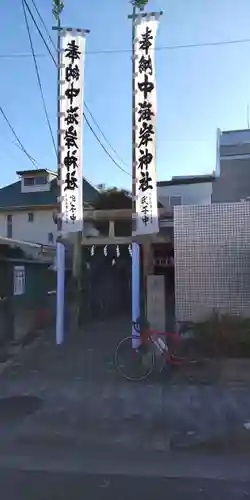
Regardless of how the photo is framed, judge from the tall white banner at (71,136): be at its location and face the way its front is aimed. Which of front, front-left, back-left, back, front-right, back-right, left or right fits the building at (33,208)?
back

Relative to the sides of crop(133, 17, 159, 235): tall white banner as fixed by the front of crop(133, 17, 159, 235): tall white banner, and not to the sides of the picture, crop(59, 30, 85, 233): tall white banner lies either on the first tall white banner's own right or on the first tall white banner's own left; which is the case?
on the first tall white banner's own right

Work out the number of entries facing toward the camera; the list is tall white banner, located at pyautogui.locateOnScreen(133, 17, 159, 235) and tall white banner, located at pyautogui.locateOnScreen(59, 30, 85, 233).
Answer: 2

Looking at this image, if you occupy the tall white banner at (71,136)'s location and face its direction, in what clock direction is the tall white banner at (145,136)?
the tall white banner at (145,136) is roughly at 10 o'clock from the tall white banner at (71,136).

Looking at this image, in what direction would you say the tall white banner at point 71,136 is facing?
toward the camera

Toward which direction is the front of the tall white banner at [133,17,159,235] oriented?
toward the camera

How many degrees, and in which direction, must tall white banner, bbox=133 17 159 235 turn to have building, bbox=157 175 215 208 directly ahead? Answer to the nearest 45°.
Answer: approximately 180°

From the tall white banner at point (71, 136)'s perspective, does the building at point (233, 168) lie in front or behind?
behind
